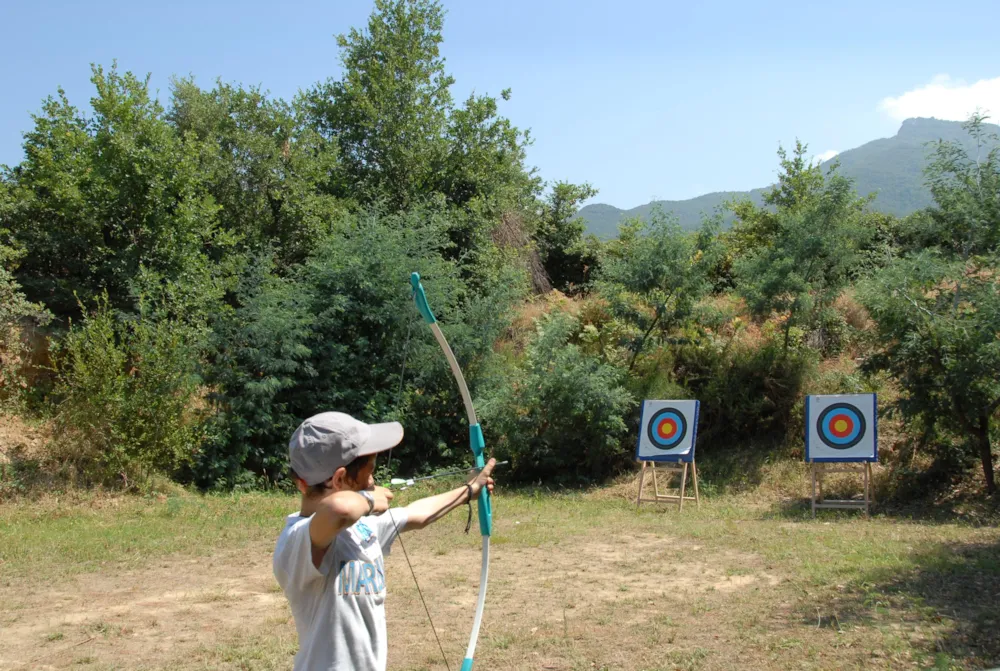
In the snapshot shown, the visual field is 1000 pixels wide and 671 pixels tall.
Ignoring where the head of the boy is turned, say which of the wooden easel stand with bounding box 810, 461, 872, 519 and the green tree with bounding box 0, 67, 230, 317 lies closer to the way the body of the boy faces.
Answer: the wooden easel stand

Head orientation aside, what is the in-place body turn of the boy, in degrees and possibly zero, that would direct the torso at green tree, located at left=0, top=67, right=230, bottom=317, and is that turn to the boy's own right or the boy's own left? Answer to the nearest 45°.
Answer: approximately 90° to the boy's own left

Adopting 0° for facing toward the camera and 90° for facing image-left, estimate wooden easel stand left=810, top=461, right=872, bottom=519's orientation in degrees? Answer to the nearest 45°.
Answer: approximately 0°

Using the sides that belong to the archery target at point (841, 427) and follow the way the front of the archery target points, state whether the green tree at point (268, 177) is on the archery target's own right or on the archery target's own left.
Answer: on the archery target's own right

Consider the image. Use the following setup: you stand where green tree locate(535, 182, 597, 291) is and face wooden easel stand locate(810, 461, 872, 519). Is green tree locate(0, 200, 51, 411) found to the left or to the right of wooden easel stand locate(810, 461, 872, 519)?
right

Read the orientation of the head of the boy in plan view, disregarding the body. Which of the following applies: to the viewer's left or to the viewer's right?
to the viewer's right

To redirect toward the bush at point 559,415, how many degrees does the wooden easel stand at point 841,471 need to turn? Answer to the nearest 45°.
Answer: approximately 90° to its right

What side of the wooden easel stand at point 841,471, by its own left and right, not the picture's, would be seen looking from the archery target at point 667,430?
right

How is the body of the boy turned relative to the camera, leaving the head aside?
to the viewer's right
